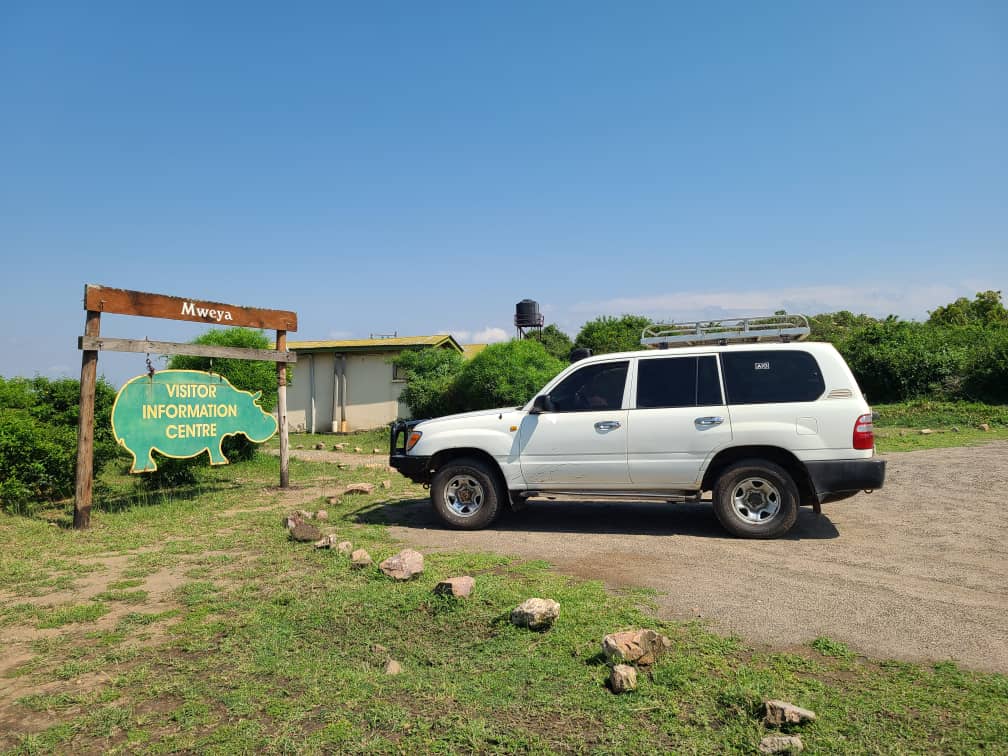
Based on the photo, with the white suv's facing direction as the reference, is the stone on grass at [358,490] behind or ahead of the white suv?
ahead

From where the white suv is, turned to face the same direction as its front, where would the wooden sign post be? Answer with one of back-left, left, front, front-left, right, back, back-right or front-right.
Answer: front

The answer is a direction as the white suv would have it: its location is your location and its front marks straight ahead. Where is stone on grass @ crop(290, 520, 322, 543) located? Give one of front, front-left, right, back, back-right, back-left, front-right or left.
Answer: front

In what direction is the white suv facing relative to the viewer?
to the viewer's left

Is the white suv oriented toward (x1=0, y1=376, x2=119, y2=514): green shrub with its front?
yes

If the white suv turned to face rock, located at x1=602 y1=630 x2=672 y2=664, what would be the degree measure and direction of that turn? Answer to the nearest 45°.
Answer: approximately 90° to its left

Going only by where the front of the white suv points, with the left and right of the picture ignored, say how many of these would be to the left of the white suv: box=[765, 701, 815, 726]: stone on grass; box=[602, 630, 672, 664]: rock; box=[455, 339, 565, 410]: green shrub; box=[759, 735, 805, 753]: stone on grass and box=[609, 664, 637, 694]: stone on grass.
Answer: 4

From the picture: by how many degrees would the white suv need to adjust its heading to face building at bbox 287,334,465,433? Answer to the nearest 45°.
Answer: approximately 45° to its right

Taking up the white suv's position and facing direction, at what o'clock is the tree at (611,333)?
The tree is roughly at 3 o'clock from the white suv.

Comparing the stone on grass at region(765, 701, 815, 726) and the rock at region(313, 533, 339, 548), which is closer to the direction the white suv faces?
the rock

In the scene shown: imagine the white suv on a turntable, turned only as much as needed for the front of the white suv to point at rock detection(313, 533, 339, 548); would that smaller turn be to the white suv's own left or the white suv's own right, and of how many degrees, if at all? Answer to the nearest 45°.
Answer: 0° — it already faces it

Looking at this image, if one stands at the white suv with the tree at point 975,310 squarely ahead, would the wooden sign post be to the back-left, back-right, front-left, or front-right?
back-left

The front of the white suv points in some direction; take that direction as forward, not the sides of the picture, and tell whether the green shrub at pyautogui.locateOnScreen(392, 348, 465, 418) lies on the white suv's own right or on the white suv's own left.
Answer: on the white suv's own right

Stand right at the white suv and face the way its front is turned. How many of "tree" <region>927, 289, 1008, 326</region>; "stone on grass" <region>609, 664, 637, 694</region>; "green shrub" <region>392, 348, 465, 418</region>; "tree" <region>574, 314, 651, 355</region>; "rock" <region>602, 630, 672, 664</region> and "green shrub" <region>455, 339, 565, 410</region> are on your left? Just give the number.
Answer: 2

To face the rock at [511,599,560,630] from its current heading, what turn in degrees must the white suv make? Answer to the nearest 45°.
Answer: approximately 90° to its left

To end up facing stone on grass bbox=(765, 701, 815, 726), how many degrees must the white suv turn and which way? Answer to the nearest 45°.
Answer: approximately 90° to its left

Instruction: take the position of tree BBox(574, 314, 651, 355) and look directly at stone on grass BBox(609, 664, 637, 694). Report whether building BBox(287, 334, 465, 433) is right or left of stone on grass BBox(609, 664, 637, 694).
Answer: right

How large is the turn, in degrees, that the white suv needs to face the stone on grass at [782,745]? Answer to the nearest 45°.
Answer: approximately 90° to its left

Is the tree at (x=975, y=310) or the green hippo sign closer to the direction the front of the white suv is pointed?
the green hippo sign

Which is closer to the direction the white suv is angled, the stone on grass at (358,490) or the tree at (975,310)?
the stone on grass

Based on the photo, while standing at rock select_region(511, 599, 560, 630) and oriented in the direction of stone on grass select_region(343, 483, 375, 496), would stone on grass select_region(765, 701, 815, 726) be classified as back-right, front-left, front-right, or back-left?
back-right
